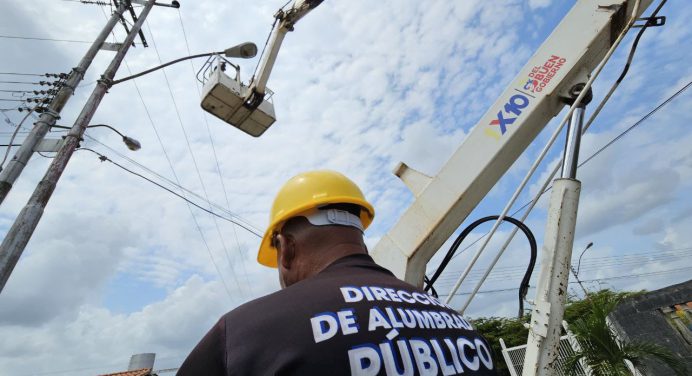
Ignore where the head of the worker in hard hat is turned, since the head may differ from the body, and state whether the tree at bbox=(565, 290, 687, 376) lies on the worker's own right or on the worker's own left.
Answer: on the worker's own right

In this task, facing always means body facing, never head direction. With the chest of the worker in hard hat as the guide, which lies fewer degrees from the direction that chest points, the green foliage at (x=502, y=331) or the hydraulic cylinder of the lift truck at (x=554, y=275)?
the green foliage

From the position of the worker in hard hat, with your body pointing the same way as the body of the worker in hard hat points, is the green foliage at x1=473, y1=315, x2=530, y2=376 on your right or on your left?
on your right

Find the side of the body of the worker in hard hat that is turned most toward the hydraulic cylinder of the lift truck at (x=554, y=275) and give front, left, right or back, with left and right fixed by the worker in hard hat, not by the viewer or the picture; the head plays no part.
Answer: right

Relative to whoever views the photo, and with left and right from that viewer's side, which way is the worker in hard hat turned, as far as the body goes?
facing away from the viewer and to the left of the viewer

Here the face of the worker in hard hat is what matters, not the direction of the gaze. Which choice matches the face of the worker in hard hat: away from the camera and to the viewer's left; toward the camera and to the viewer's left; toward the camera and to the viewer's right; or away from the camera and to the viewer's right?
away from the camera and to the viewer's left
